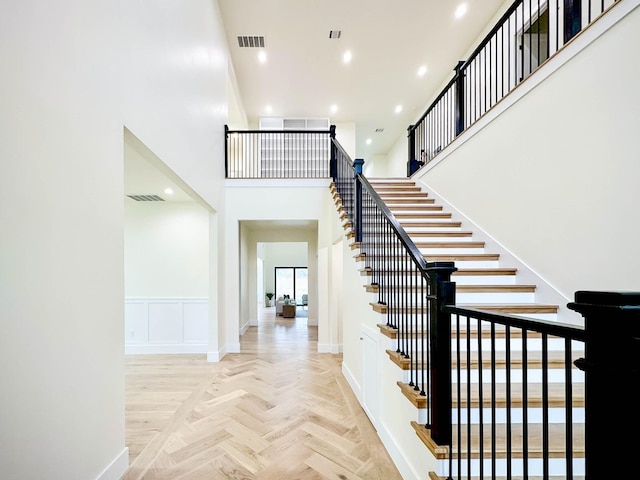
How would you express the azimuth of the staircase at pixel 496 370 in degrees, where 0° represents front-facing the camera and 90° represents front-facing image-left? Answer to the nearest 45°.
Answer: approximately 0°
